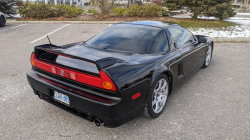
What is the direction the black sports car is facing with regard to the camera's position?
facing away from the viewer and to the right of the viewer

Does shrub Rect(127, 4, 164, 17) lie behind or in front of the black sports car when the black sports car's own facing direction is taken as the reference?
in front

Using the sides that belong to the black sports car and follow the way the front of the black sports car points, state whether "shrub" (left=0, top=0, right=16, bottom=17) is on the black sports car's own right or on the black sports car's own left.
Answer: on the black sports car's own left

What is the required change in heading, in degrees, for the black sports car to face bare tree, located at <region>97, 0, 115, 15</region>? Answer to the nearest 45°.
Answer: approximately 45° to its left

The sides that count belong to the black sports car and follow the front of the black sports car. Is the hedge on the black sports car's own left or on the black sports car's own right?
on the black sports car's own left
